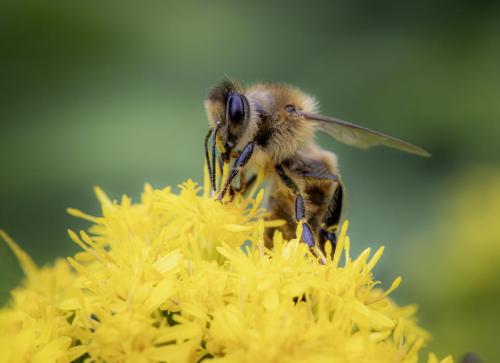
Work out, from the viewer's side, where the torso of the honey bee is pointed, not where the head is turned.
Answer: to the viewer's left
